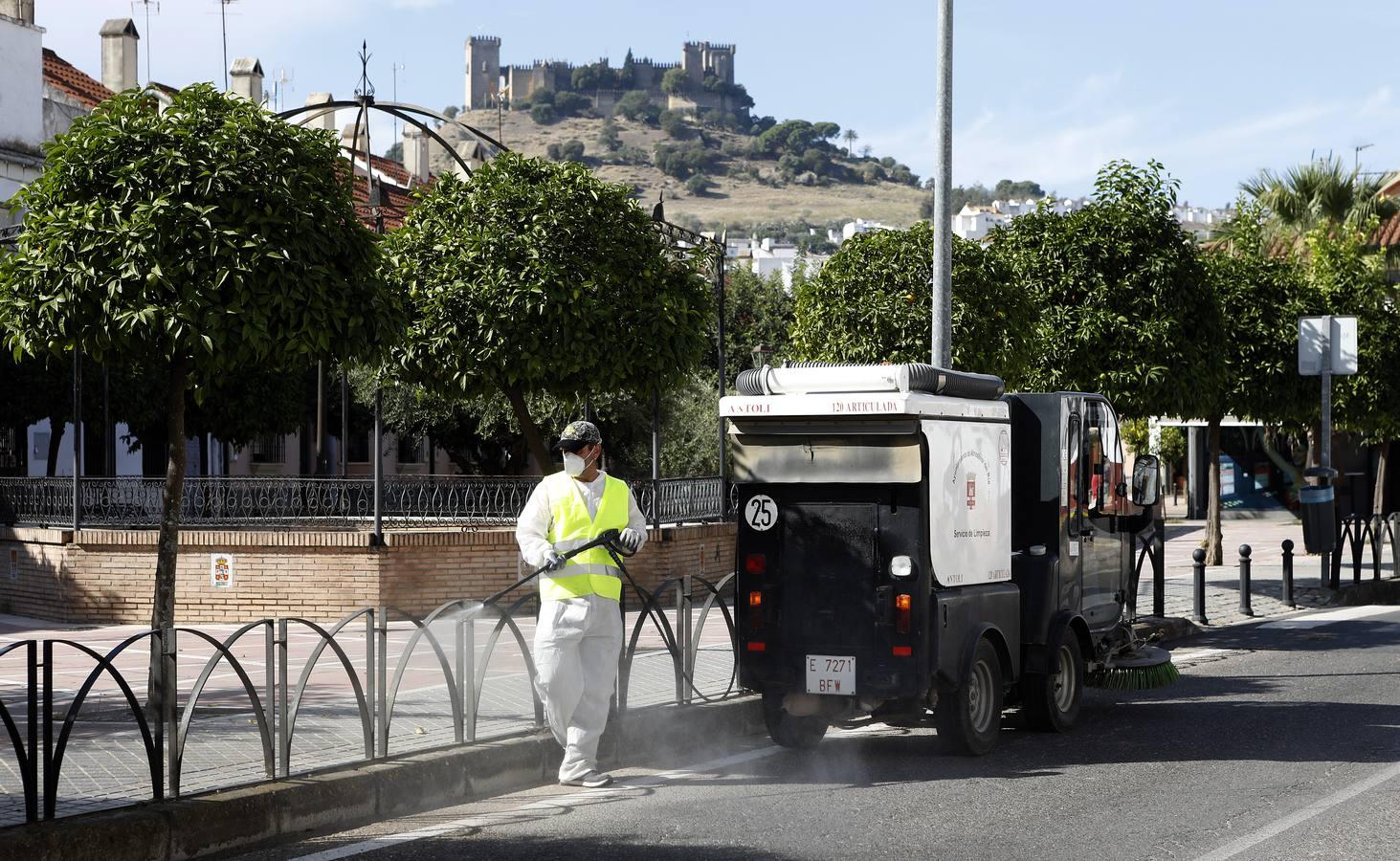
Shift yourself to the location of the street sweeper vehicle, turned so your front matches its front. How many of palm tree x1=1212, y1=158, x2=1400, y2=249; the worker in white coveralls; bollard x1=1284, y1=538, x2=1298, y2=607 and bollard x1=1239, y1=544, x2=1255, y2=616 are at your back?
1

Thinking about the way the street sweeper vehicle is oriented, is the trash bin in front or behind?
in front

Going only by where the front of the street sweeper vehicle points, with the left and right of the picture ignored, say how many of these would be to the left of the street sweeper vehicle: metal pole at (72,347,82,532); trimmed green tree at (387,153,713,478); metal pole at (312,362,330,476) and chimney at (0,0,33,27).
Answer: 4

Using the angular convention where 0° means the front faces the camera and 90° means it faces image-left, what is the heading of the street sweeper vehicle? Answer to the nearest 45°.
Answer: approximately 225°

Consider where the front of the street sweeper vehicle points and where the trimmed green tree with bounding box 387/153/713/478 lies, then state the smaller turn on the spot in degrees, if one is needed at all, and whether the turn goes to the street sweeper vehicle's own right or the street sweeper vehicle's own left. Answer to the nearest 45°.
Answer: approximately 90° to the street sweeper vehicle's own left

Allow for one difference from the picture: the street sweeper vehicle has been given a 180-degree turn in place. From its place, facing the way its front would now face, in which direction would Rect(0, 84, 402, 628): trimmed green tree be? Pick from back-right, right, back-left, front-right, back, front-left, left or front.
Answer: front-right

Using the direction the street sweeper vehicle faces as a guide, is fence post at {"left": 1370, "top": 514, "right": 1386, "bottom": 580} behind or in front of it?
in front

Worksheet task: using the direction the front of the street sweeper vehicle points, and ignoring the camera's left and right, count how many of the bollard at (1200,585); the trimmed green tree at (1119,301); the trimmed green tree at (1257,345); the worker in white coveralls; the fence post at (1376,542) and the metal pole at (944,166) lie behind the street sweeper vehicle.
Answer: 1

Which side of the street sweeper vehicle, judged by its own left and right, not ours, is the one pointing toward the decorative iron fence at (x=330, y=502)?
left

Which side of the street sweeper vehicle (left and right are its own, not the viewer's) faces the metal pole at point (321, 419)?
left

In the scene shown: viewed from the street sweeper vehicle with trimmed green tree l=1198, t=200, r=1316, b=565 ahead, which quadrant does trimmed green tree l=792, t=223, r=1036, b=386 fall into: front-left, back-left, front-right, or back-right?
front-left

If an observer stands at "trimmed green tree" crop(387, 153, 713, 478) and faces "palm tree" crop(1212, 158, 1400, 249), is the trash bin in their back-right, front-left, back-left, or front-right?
front-right

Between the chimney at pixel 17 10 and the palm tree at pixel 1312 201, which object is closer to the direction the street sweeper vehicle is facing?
the palm tree

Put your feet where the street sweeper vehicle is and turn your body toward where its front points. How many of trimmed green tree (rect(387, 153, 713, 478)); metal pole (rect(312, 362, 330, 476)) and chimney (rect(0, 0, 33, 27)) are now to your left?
3

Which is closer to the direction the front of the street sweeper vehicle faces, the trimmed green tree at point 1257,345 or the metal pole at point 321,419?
the trimmed green tree

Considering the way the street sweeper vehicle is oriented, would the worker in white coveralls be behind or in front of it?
behind
